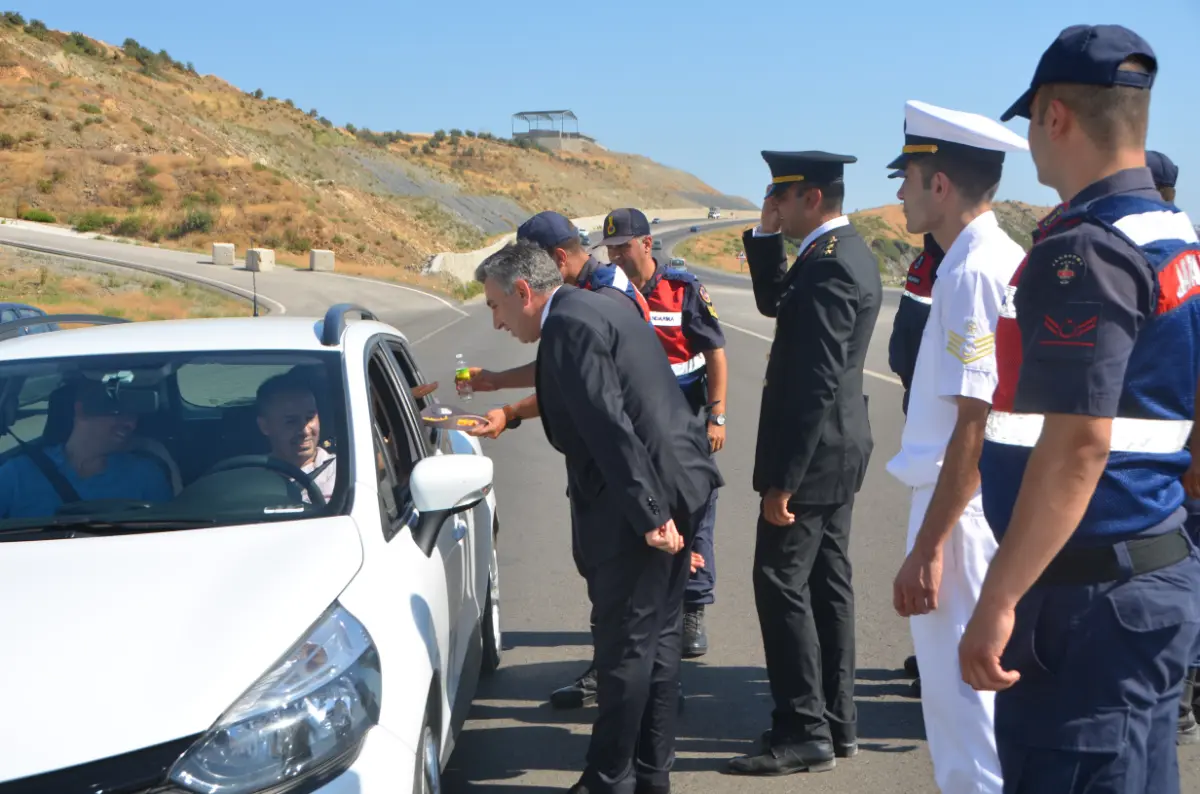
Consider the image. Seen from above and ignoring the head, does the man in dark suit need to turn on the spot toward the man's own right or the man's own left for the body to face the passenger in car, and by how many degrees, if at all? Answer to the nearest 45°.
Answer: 0° — they already face them

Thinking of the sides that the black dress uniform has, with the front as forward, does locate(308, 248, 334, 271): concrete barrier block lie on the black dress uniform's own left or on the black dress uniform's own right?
on the black dress uniform's own right

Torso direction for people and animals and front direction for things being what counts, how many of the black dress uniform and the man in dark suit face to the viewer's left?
2

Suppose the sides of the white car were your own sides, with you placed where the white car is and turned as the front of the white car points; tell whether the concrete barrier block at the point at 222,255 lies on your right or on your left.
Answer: on your right

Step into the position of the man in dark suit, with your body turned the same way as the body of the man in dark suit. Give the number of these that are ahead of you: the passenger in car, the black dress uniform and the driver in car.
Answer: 2

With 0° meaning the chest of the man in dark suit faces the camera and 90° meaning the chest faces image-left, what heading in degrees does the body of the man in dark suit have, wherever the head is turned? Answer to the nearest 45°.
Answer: approximately 90°

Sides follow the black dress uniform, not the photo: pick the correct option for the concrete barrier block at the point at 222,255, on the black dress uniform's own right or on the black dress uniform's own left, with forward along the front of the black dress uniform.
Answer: on the black dress uniform's own right

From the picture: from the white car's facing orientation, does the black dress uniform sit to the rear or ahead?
to the rear

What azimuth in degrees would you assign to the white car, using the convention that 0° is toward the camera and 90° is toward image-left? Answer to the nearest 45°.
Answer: approximately 45°

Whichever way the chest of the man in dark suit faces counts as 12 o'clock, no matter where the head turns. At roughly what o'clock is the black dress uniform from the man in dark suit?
The black dress uniform is roughly at 5 o'clock from the man in dark suit.

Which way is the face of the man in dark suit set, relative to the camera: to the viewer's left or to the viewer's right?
to the viewer's left

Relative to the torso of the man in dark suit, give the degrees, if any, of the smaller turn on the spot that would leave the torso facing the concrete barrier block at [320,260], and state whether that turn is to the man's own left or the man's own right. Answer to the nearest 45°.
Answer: approximately 90° to the man's own right

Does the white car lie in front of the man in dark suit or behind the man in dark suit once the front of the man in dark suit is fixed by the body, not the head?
in front

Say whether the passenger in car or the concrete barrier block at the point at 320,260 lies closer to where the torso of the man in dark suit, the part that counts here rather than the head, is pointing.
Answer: the passenger in car

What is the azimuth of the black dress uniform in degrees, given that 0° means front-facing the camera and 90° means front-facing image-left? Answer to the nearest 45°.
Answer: approximately 90°
